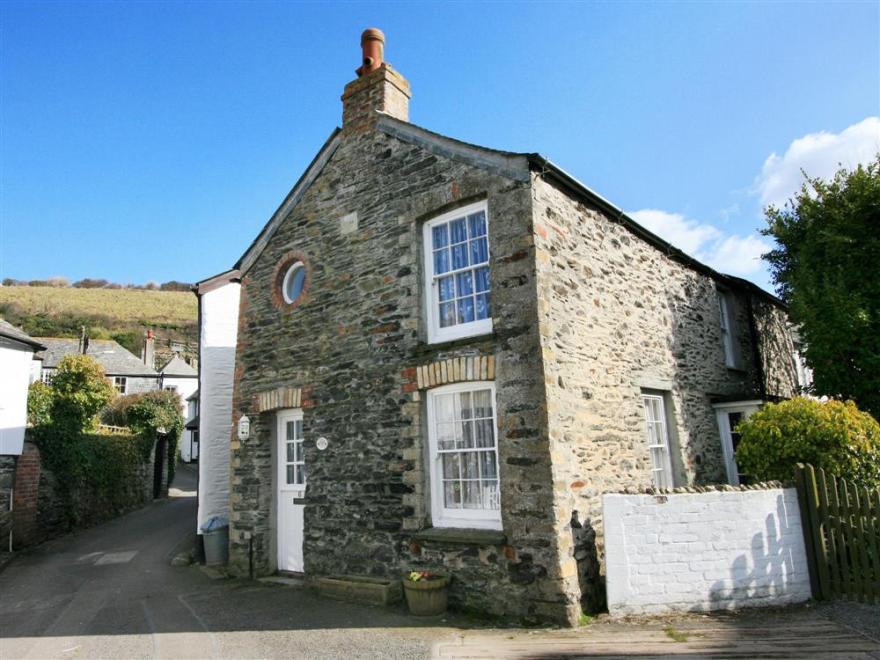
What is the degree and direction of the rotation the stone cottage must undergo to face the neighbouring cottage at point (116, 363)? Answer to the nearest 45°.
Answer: approximately 90° to its right

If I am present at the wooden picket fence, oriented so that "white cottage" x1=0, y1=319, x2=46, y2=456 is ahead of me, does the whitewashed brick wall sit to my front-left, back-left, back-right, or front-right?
front-left

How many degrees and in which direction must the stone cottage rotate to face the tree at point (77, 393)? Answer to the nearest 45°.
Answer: approximately 90° to its right

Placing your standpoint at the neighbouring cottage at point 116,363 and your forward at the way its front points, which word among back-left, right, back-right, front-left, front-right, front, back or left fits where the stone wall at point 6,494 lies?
front

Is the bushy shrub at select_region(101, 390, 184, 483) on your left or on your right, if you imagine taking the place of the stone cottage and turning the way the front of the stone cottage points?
on your right

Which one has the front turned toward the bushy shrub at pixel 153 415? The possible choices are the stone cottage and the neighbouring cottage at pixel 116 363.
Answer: the neighbouring cottage

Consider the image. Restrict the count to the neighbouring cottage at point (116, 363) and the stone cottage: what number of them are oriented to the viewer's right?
0

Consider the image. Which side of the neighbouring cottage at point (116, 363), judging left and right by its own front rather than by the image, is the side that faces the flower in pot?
front

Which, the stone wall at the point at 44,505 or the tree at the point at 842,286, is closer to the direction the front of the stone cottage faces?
the stone wall

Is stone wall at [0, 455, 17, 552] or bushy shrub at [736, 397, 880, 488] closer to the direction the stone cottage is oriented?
the stone wall

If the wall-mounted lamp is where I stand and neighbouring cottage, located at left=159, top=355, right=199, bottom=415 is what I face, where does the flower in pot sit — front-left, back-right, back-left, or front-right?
back-right

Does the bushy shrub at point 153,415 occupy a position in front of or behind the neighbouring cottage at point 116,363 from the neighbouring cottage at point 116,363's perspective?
in front

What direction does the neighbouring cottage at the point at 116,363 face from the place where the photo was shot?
facing the viewer

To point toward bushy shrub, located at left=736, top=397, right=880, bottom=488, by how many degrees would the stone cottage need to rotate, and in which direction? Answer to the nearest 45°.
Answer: approximately 135° to its left
